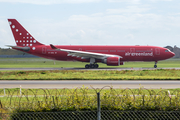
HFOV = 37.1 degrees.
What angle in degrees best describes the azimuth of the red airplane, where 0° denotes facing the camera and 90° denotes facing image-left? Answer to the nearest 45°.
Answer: approximately 270°
